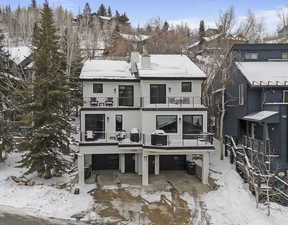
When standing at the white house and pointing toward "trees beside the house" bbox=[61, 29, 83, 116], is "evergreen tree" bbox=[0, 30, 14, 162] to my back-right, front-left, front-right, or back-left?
front-left

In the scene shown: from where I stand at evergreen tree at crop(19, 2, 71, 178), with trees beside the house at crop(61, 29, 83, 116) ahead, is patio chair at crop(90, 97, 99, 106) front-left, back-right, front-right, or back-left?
front-right

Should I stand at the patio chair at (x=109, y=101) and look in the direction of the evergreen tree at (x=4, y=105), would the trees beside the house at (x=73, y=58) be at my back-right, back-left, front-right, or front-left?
front-right

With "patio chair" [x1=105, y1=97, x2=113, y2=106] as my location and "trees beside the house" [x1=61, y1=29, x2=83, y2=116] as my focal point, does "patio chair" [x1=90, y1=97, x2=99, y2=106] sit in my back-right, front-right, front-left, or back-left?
front-left

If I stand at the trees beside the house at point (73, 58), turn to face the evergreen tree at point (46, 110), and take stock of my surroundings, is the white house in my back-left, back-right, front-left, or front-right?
front-left

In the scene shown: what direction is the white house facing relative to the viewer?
toward the camera

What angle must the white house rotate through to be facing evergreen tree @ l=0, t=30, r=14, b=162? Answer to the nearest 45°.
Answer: approximately 90° to its right

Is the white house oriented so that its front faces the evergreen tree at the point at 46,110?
no

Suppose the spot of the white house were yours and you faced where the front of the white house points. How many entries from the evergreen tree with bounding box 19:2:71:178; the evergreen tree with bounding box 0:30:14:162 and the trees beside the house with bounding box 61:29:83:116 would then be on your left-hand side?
0

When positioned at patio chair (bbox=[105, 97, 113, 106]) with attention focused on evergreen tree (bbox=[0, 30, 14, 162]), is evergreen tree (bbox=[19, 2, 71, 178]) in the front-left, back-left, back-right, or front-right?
front-left

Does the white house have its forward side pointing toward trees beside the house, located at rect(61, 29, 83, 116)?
no
